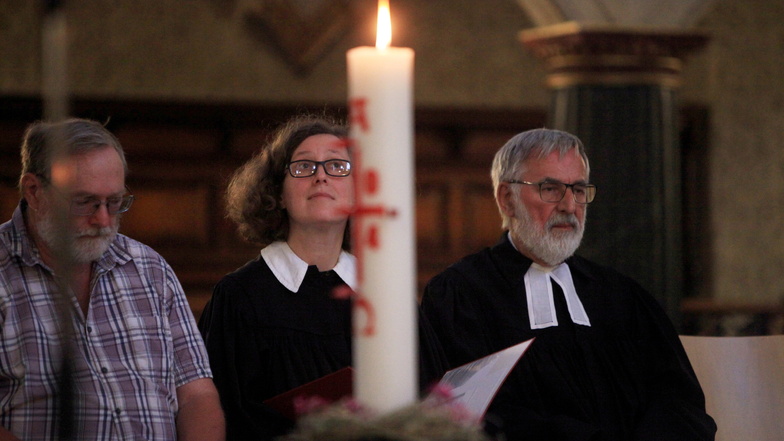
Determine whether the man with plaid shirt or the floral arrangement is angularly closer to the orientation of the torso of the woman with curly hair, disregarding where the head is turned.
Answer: the floral arrangement

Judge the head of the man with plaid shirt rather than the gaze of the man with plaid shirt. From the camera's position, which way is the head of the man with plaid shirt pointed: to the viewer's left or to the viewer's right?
to the viewer's right

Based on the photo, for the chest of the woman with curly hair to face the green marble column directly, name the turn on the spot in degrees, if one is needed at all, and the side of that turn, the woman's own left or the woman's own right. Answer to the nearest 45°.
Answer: approximately 135° to the woman's own left

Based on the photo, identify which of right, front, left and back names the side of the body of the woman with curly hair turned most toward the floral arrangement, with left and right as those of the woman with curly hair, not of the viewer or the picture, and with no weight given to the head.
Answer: front

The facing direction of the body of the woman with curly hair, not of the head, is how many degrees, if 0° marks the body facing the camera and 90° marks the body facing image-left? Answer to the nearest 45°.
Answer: approximately 0°

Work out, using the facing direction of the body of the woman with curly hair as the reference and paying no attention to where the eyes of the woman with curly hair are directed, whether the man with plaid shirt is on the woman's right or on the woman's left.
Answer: on the woman's right

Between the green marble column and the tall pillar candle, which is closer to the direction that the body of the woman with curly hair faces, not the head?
the tall pillar candle

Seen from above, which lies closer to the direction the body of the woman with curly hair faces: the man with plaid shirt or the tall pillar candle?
the tall pillar candle

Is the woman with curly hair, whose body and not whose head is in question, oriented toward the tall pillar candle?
yes

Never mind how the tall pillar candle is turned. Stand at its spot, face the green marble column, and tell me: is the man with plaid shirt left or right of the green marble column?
left

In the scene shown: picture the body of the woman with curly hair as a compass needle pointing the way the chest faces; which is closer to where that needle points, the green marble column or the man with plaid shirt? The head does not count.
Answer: the man with plaid shirt
